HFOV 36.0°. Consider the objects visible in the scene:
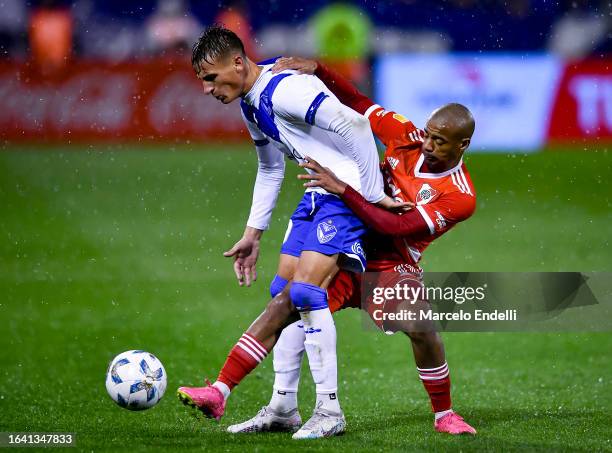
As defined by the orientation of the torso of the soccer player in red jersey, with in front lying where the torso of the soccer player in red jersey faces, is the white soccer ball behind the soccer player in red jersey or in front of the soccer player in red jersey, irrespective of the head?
in front

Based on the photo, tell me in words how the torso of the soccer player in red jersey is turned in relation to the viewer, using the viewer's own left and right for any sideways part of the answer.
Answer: facing the viewer and to the left of the viewer

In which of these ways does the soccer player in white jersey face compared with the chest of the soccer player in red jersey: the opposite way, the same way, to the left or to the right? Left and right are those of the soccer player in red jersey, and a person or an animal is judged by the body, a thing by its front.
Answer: the same way

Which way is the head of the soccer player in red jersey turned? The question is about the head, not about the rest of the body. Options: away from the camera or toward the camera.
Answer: toward the camera
